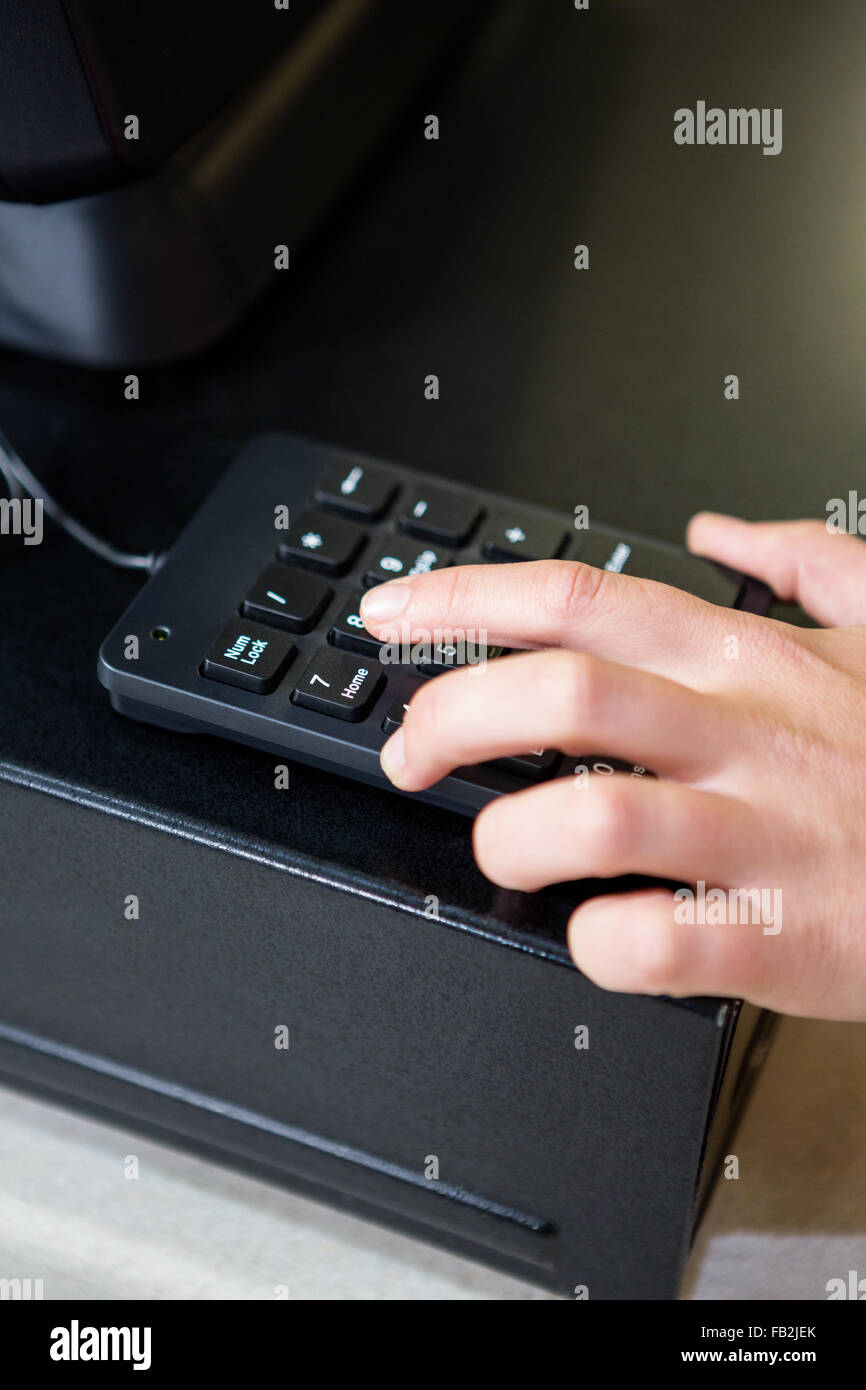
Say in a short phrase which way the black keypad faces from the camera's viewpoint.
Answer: facing the viewer and to the right of the viewer
